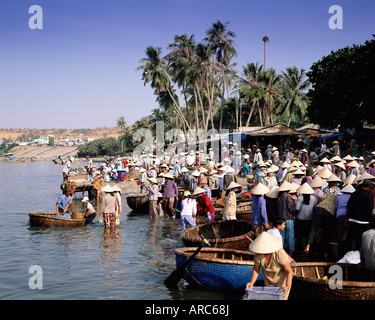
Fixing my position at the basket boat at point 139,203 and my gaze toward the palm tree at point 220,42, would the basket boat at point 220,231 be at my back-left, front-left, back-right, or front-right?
back-right

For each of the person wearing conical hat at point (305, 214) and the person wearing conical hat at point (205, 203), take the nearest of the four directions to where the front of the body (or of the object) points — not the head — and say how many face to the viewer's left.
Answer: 1

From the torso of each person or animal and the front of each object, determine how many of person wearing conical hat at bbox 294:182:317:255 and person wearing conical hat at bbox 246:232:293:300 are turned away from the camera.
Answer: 1

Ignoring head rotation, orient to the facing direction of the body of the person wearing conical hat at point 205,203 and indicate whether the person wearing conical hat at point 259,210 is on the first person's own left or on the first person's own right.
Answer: on the first person's own left
